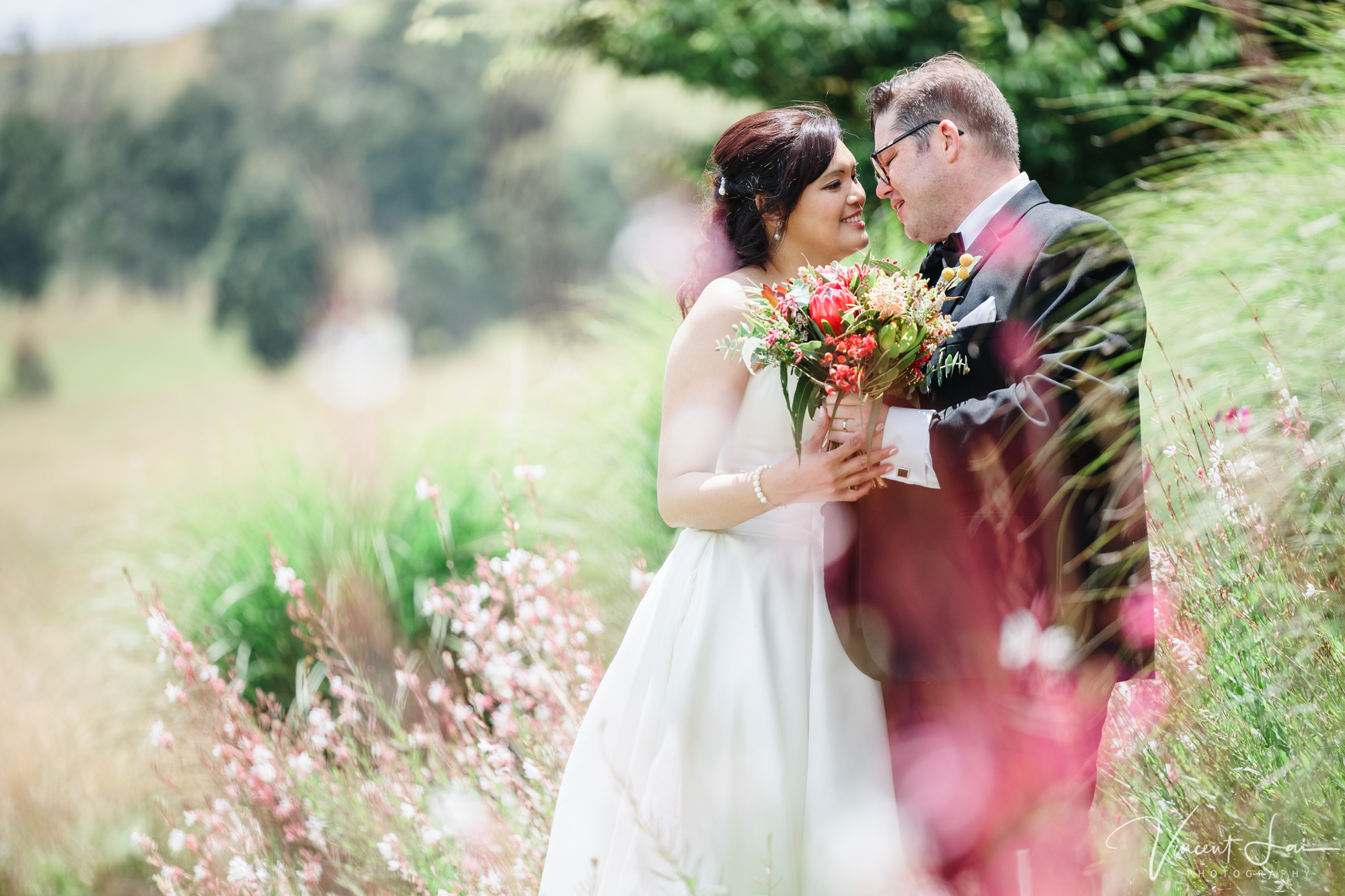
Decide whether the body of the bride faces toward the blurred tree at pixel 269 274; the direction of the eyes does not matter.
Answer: no

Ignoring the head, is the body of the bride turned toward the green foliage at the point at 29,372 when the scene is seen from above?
no

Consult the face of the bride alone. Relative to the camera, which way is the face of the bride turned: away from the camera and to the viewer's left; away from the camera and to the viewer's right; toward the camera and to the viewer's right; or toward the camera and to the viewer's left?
toward the camera and to the viewer's right

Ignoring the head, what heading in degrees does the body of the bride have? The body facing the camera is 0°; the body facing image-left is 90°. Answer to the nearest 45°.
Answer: approximately 270°
